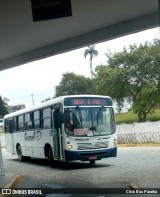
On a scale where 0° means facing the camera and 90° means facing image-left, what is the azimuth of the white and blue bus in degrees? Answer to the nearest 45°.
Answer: approximately 315°

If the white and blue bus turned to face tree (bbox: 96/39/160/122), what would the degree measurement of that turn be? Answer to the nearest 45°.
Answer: approximately 45° to its left
